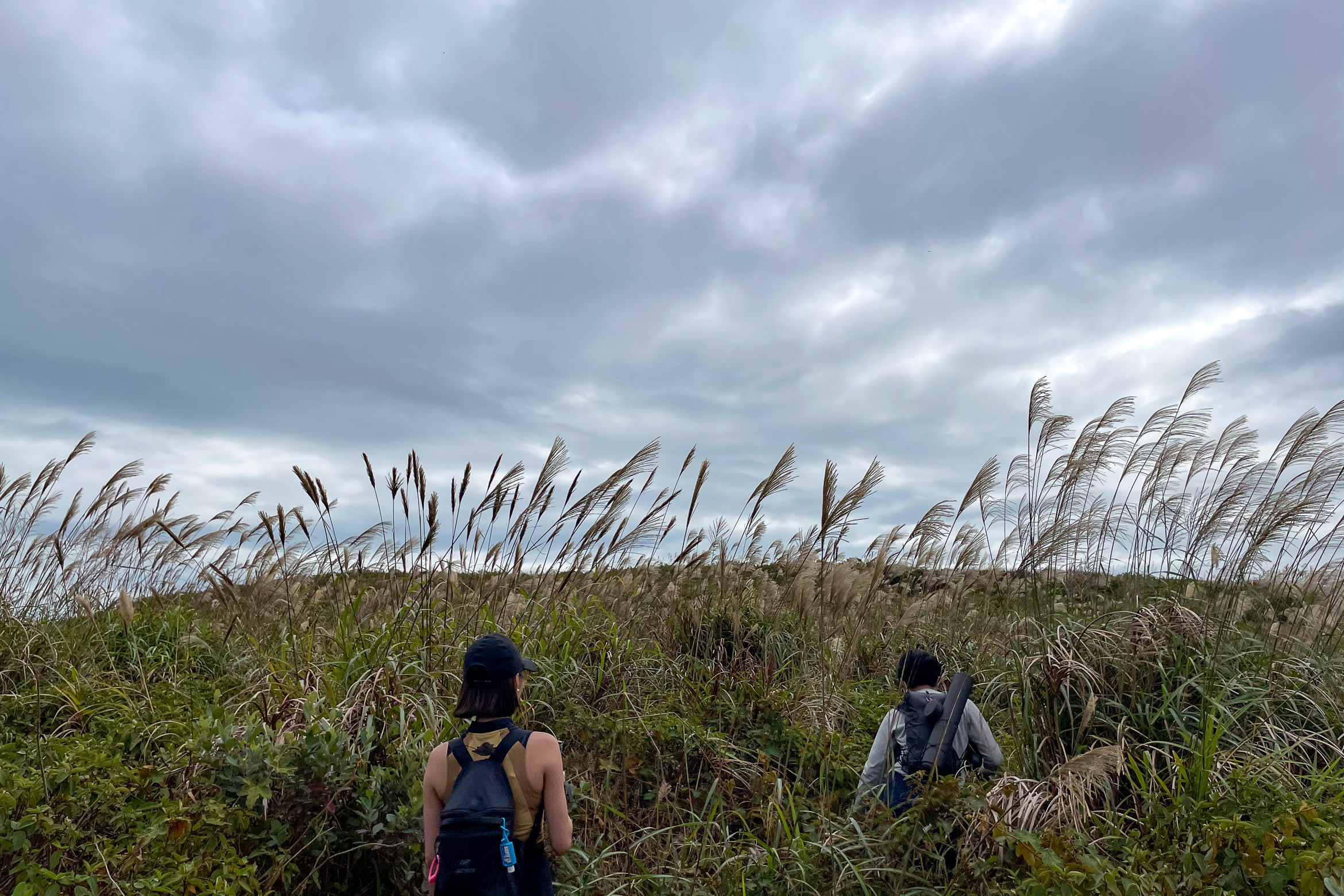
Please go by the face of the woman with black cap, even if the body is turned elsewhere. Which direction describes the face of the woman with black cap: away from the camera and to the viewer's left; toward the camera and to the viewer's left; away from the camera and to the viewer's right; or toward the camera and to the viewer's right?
away from the camera and to the viewer's right

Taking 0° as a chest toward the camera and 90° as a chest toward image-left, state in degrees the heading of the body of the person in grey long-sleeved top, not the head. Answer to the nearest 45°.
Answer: approximately 180°

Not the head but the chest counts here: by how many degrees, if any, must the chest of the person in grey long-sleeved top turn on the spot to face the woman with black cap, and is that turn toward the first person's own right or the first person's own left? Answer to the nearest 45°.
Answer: approximately 135° to the first person's own left

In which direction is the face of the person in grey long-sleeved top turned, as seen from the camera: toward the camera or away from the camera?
away from the camera
